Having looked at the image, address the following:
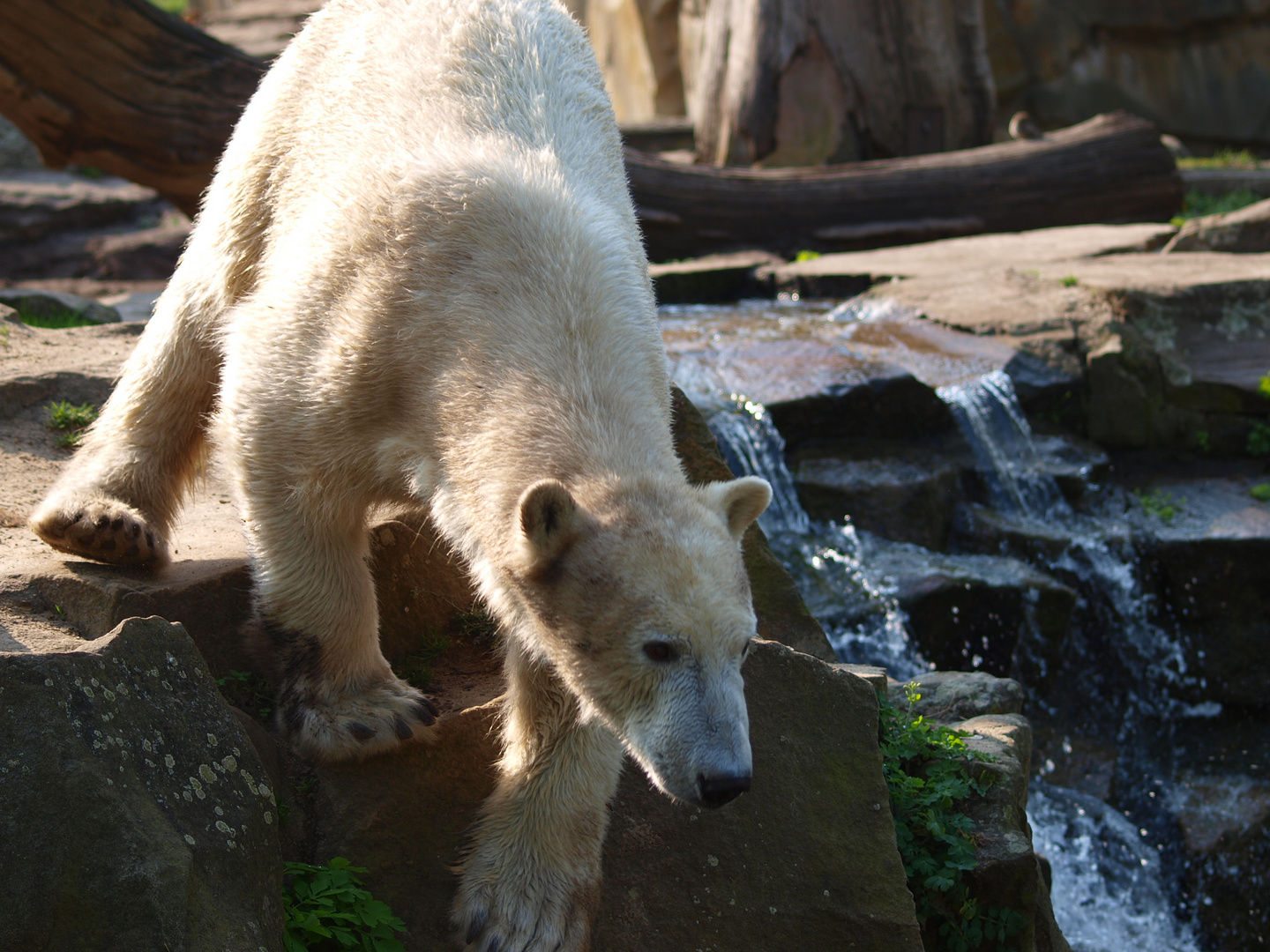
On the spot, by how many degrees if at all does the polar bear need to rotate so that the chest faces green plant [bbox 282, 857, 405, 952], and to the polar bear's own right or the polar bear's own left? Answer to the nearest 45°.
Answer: approximately 90° to the polar bear's own right

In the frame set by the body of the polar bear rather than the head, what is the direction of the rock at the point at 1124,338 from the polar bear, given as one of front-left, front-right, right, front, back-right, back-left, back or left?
left

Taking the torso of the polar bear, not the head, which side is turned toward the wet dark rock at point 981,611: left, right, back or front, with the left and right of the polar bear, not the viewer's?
left

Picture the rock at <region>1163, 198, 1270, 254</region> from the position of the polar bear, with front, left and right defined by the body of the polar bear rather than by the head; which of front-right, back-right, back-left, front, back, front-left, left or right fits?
left

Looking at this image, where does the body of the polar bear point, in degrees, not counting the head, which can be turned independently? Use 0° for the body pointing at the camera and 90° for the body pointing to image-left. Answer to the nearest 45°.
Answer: approximately 315°

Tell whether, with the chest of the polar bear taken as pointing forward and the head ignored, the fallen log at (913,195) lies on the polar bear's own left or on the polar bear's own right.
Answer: on the polar bear's own left

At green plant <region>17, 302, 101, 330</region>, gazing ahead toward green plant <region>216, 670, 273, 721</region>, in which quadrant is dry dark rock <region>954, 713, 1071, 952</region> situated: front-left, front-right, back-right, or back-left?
front-left

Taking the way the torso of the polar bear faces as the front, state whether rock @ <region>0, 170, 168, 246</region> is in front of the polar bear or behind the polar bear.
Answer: behind

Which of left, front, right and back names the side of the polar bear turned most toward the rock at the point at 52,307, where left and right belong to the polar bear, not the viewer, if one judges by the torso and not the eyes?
back

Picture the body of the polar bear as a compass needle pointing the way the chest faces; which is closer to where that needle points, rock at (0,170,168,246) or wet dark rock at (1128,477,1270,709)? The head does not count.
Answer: the wet dark rock

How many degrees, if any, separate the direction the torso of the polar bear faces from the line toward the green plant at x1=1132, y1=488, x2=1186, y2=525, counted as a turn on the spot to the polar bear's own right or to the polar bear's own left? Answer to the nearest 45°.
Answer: approximately 90° to the polar bear's own left
